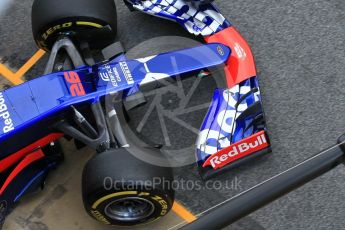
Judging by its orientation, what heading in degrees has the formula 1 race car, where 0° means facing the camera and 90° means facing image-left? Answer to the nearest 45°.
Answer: approximately 270°
